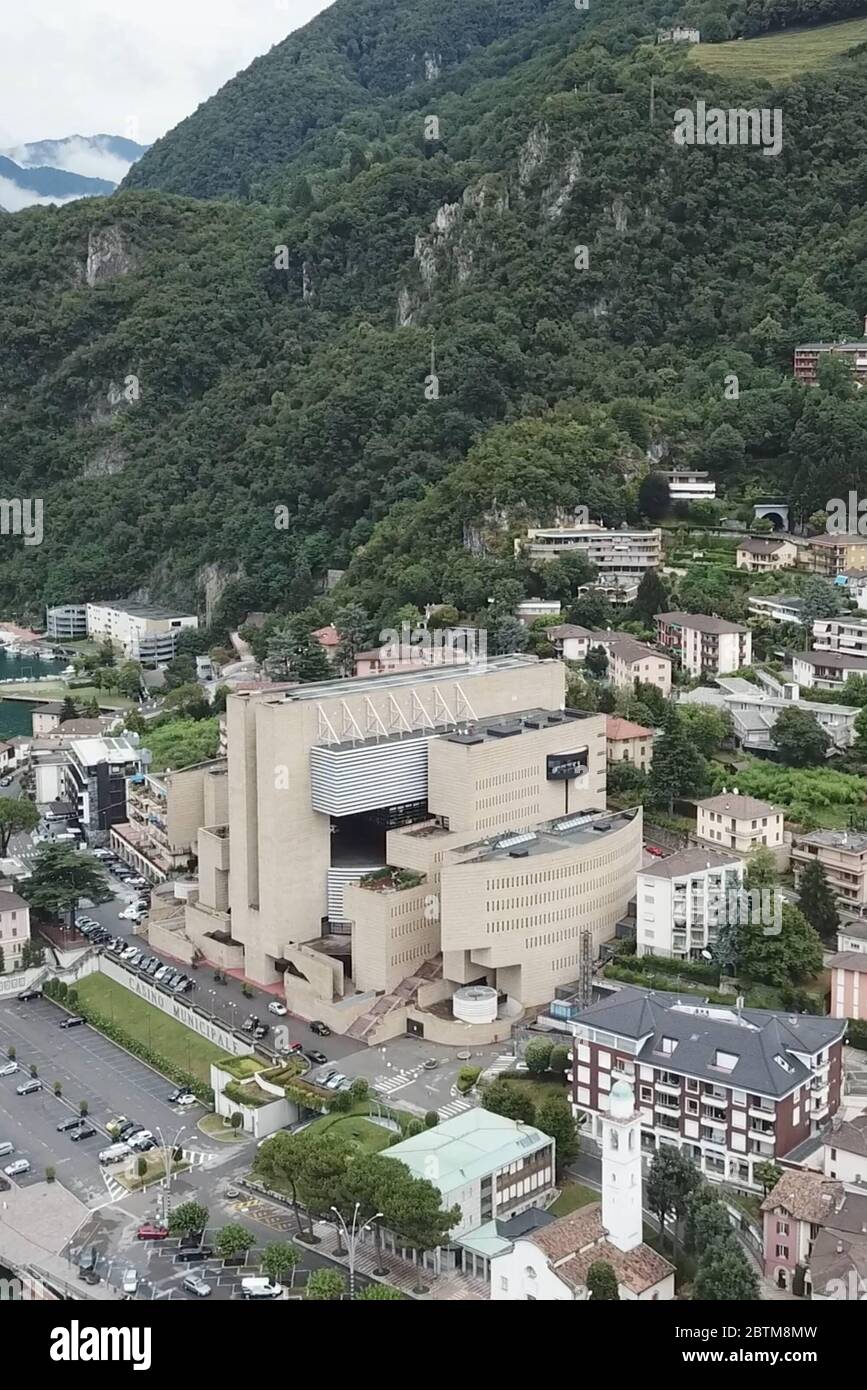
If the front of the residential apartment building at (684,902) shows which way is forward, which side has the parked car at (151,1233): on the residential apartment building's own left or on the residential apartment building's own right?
on the residential apartment building's own right

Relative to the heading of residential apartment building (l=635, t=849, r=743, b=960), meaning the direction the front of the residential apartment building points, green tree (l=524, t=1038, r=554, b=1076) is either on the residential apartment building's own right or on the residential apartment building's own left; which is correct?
on the residential apartment building's own right

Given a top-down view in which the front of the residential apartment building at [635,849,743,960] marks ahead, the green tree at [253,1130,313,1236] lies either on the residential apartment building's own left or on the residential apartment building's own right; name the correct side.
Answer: on the residential apartment building's own right

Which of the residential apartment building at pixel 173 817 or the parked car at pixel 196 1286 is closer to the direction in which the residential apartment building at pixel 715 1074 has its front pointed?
the parked car

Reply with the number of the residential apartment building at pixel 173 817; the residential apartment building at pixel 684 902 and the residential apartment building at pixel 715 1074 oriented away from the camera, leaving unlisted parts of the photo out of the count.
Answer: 0

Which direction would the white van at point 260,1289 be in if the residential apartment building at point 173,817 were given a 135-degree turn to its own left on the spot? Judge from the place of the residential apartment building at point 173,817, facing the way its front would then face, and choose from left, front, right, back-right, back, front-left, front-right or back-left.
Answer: right

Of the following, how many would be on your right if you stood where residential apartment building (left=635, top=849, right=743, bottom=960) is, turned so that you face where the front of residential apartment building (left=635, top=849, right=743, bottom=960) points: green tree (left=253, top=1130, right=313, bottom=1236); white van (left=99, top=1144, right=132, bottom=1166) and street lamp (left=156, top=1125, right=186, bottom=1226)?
3

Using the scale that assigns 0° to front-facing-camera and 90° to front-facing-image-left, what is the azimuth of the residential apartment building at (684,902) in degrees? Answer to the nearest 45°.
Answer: approximately 315°

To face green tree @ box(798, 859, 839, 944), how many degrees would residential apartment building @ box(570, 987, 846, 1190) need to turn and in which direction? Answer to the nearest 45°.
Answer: approximately 135° to its right

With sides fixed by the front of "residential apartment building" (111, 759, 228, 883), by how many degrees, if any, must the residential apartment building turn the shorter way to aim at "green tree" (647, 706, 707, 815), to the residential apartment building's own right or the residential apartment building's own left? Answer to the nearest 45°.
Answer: approximately 135° to the residential apartment building's own left

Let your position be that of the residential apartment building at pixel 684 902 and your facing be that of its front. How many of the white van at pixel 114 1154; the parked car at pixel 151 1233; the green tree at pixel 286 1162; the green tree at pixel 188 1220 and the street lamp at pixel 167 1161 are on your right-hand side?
5

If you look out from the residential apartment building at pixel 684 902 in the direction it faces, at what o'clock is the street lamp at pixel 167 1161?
The street lamp is roughly at 3 o'clock from the residential apartment building.

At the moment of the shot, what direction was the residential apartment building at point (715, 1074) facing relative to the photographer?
facing the viewer and to the left of the viewer

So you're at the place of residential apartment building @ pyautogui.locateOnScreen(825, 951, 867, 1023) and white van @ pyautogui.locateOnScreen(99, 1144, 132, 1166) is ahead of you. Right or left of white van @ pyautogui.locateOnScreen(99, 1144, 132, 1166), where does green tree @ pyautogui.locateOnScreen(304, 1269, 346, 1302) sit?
left
